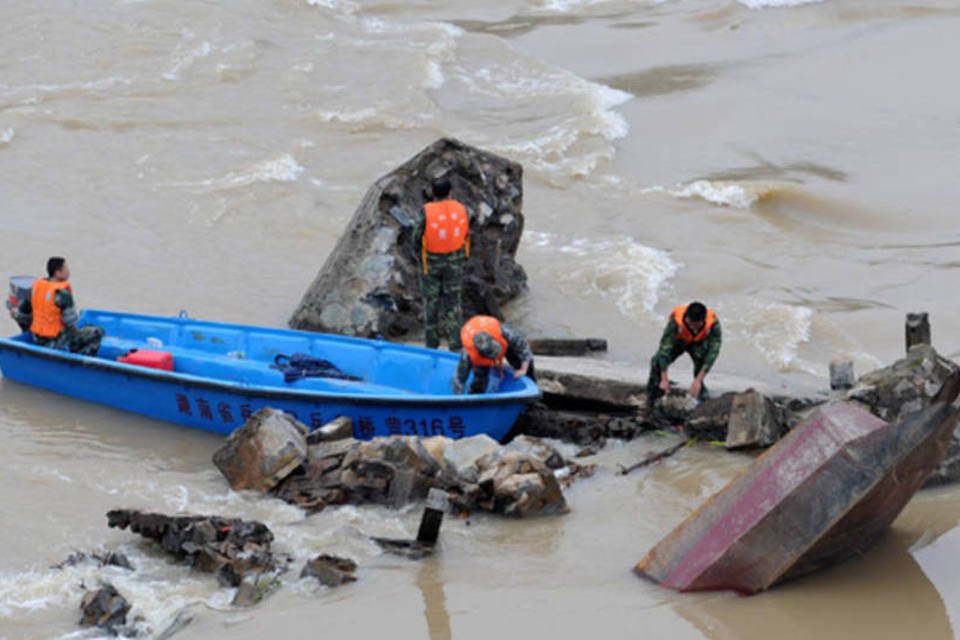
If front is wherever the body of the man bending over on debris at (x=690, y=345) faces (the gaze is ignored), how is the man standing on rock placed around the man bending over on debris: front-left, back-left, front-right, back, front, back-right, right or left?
back-right

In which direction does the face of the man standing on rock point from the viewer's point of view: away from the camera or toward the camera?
away from the camera

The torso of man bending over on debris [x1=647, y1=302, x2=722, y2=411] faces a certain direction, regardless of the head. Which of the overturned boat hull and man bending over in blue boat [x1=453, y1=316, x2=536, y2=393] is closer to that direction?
the overturned boat hull

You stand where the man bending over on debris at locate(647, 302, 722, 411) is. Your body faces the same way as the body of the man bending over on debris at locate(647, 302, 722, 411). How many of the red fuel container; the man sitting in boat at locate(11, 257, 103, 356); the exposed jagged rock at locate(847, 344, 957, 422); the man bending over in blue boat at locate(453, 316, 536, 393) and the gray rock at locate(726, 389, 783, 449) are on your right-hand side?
3

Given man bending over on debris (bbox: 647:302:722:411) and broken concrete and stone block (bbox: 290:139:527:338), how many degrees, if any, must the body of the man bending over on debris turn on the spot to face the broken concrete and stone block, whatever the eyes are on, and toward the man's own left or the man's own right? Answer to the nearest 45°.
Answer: approximately 135° to the man's own right

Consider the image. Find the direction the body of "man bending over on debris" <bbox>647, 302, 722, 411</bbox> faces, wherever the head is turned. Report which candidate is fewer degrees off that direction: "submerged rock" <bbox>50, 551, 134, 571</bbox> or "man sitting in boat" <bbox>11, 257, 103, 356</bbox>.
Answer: the submerged rock

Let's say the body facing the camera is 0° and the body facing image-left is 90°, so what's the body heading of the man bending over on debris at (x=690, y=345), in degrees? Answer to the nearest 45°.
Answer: approximately 0°

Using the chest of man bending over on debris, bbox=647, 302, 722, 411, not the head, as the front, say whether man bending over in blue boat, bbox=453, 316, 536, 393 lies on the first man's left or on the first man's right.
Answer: on the first man's right

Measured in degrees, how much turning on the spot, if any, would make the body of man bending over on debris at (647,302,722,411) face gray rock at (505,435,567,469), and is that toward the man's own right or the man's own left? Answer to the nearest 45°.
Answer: approximately 45° to the man's own right
